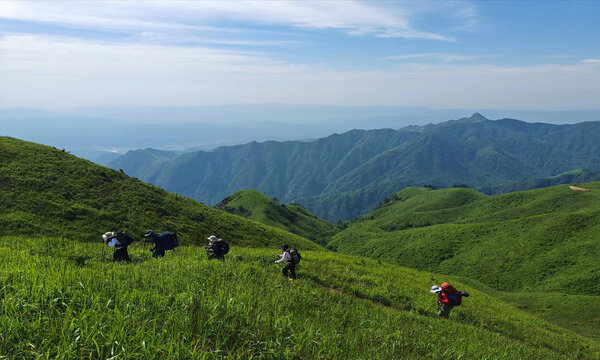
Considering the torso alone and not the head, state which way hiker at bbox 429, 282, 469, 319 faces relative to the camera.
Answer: to the viewer's left

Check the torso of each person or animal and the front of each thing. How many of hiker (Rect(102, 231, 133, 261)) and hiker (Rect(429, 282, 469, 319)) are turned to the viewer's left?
2

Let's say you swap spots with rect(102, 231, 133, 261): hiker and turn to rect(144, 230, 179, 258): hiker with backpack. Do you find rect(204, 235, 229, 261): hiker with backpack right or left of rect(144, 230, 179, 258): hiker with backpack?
right

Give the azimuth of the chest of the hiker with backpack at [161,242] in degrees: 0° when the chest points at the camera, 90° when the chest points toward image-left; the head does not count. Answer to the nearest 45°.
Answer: approximately 90°

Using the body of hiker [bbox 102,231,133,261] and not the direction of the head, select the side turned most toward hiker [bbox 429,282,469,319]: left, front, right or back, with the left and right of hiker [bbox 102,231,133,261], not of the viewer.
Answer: back

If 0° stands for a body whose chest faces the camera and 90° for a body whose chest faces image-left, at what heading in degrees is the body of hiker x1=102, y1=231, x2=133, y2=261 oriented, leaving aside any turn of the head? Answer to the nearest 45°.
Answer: approximately 90°

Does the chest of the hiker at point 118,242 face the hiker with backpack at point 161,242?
no

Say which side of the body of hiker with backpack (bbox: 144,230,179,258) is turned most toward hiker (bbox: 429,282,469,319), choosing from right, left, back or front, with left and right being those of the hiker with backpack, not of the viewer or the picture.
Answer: back

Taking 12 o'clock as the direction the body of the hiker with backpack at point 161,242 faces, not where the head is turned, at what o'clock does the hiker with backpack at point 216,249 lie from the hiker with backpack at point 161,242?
the hiker with backpack at point 216,249 is roughly at 7 o'clock from the hiker with backpack at point 161,242.

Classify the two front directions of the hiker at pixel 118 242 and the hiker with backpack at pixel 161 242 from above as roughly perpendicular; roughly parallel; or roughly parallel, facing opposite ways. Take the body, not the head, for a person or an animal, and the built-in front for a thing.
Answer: roughly parallel

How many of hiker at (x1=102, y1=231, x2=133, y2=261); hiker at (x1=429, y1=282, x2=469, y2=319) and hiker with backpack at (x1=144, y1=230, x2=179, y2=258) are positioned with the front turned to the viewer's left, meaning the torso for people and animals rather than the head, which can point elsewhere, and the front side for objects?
3

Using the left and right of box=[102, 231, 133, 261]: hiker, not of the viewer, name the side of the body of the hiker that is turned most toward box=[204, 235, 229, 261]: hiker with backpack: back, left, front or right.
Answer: back

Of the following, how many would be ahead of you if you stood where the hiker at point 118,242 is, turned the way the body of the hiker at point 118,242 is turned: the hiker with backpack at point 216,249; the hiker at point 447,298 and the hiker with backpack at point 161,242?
0
